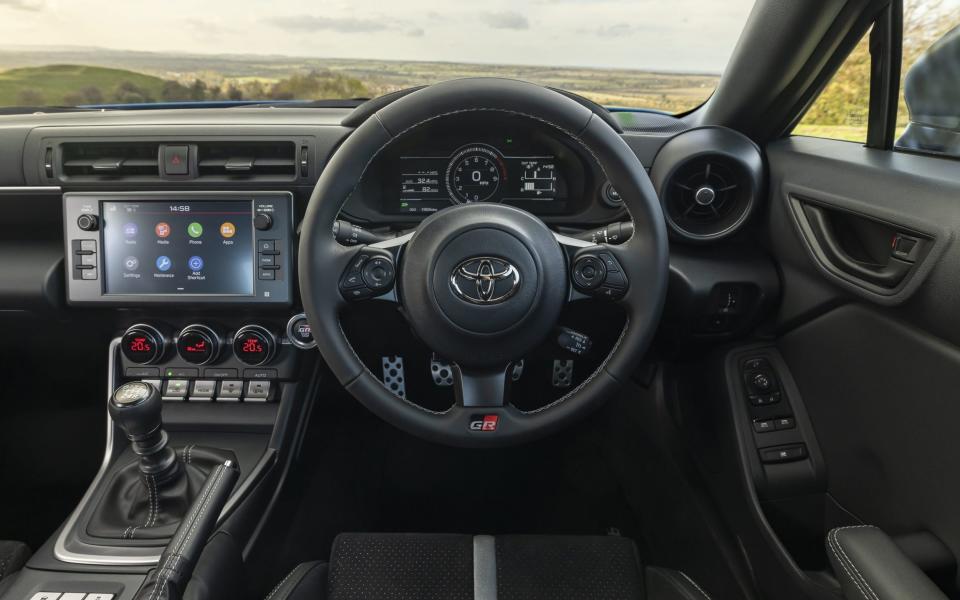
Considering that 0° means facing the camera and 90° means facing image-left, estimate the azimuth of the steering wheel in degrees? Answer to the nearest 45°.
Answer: approximately 0°
